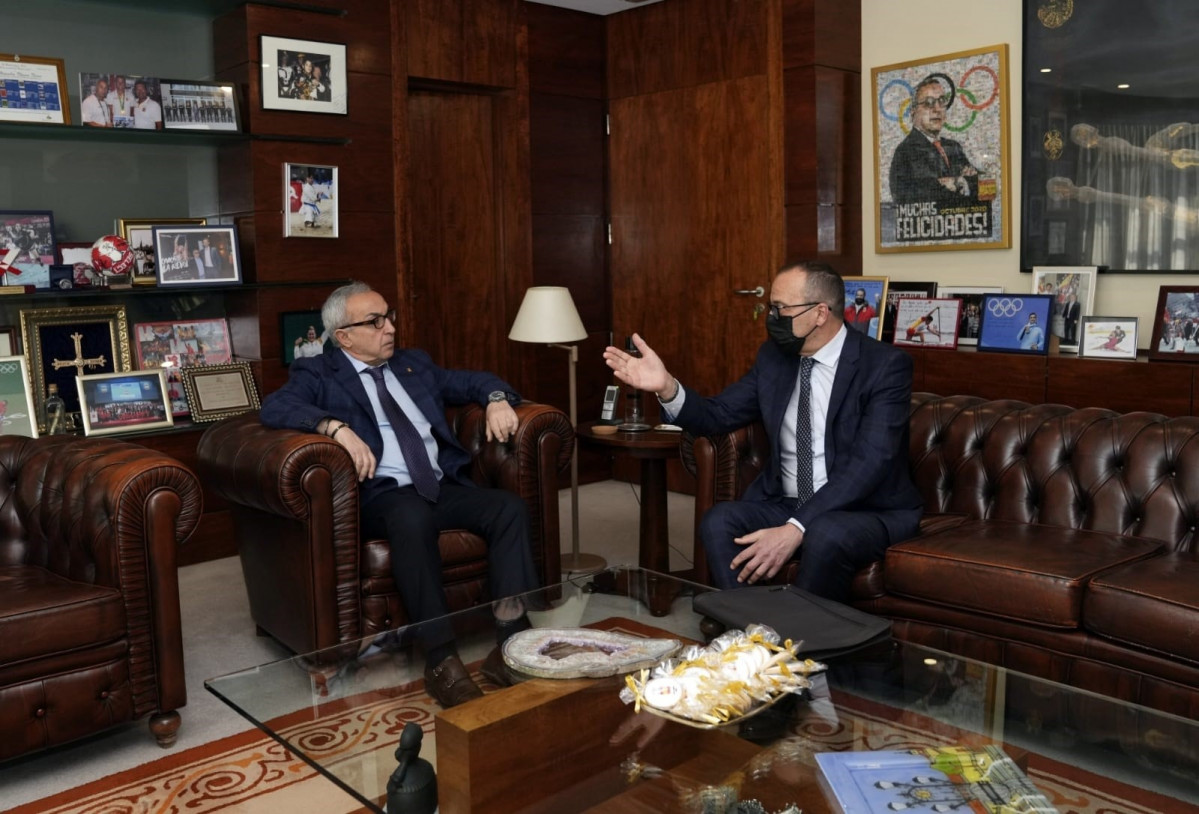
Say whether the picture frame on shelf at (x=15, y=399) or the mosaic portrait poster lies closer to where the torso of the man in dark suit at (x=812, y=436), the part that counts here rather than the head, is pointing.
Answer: the picture frame on shelf

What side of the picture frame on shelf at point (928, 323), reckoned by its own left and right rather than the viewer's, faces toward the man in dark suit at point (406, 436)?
front

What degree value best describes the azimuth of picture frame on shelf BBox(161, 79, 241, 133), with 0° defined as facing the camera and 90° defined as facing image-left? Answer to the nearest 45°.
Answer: approximately 0°

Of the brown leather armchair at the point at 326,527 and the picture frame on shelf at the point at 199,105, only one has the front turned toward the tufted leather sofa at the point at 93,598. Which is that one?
the picture frame on shelf

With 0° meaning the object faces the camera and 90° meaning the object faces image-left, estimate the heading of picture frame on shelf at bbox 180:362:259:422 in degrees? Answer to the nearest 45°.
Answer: approximately 315°

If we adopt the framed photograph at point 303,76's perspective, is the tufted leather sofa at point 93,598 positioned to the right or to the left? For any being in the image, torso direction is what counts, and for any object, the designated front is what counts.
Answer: on its right

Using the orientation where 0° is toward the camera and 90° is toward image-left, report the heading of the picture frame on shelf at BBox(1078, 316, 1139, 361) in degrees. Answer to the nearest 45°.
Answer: approximately 0°

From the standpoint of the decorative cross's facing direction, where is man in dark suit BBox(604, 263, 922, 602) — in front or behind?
in front

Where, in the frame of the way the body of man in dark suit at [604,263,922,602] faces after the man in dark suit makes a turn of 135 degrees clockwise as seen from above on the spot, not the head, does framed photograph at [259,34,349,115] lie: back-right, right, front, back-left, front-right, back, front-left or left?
front-left
